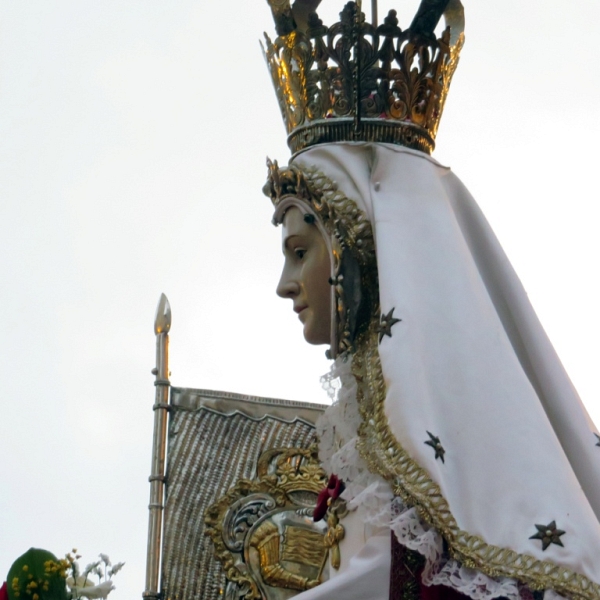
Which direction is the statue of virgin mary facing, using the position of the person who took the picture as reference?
facing to the left of the viewer

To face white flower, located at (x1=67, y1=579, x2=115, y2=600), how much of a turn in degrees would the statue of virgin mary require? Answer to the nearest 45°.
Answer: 0° — it already faces it

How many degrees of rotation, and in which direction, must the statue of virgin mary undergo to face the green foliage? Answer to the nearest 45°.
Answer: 0° — it already faces it
